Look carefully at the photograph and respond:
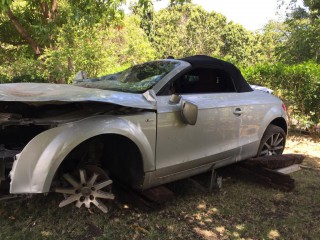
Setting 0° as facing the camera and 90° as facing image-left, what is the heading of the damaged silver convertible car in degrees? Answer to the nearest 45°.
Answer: approximately 45°

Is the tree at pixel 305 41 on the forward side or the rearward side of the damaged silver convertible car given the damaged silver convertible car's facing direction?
on the rearward side

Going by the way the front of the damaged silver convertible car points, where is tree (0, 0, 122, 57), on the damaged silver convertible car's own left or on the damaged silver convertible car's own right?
on the damaged silver convertible car's own right

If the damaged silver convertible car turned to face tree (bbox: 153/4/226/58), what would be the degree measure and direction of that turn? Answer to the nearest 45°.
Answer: approximately 135° to its right
